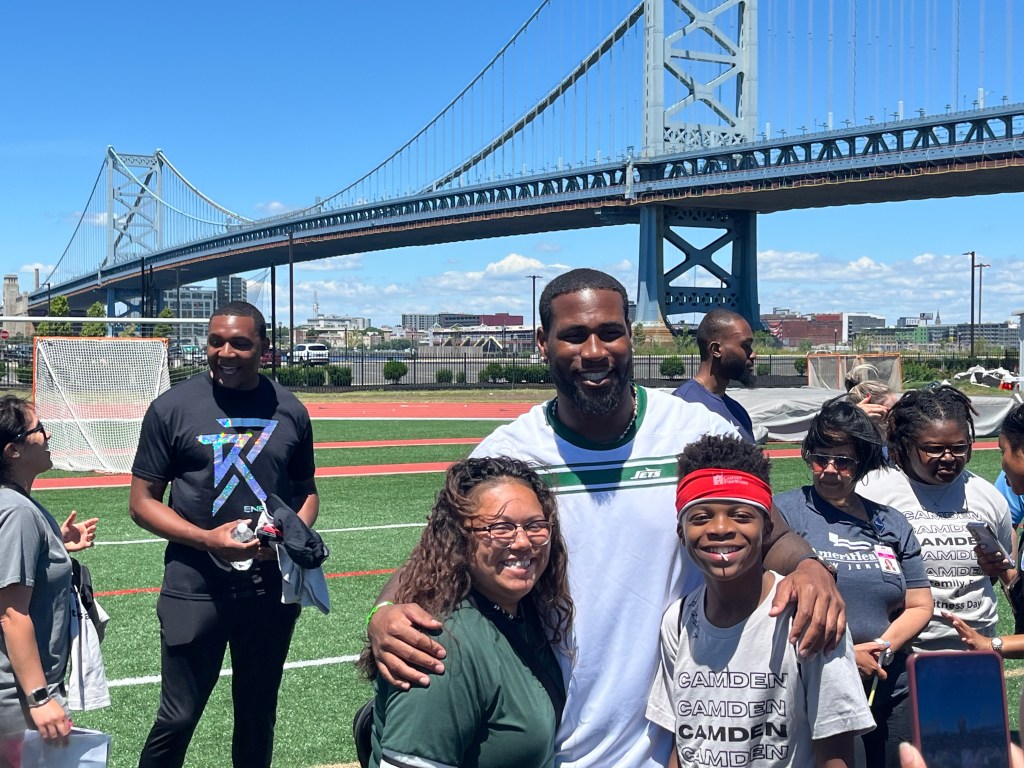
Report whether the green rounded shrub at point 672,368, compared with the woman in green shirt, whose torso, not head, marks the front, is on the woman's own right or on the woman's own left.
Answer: on the woman's own left

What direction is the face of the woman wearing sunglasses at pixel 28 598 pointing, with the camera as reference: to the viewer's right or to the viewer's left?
to the viewer's right

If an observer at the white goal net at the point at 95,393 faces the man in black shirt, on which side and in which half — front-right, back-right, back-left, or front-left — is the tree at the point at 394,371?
back-left

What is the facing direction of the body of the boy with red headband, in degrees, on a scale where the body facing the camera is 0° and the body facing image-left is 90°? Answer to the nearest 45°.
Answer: approximately 0°

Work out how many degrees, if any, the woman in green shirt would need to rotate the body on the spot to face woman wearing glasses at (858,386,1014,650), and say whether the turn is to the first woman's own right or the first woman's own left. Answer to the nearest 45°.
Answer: approximately 90° to the first woman's own left

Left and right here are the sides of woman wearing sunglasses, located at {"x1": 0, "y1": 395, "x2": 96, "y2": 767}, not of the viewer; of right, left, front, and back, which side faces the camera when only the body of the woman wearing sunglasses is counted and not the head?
right

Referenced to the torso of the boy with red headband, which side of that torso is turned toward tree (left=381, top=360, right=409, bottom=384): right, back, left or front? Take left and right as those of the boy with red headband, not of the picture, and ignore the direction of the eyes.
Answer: back
